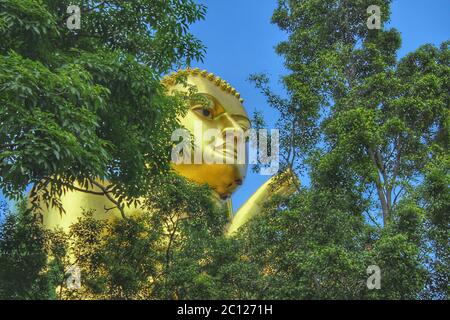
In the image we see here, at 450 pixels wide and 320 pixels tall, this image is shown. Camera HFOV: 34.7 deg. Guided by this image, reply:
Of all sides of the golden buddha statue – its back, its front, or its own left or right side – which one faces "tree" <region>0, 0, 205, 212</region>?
right

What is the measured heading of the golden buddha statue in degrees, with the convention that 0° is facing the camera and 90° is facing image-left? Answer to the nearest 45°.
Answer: approximately 315°

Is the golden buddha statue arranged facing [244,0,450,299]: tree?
yes
